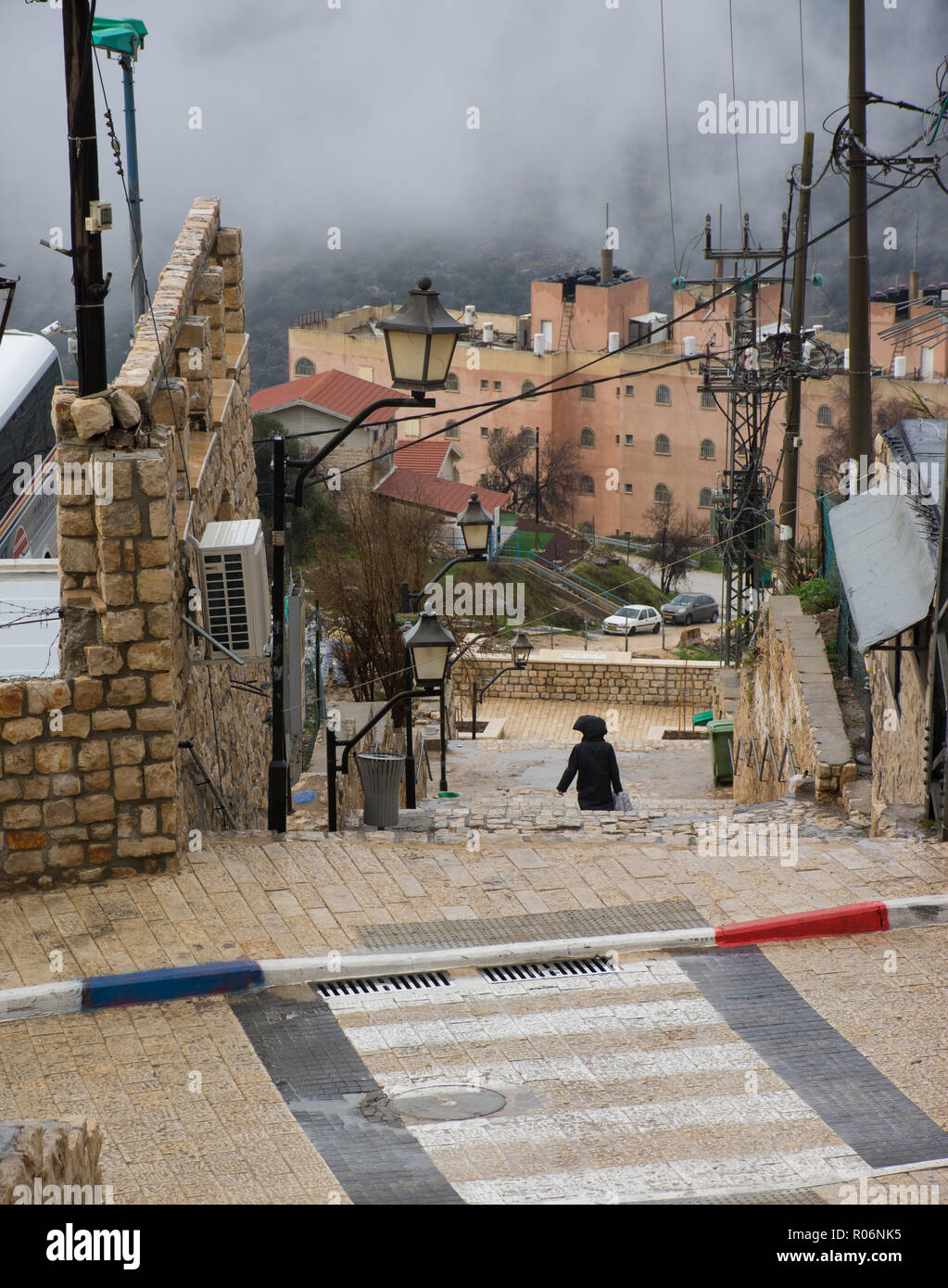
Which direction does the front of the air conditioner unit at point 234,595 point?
to the viewer's right

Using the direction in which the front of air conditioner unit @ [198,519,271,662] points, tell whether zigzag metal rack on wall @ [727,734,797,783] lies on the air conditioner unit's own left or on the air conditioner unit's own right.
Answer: on the air conditioner unit's own left

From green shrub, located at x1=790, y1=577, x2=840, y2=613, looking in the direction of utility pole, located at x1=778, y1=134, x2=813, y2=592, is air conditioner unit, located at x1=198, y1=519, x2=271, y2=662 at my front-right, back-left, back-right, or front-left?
back-left
